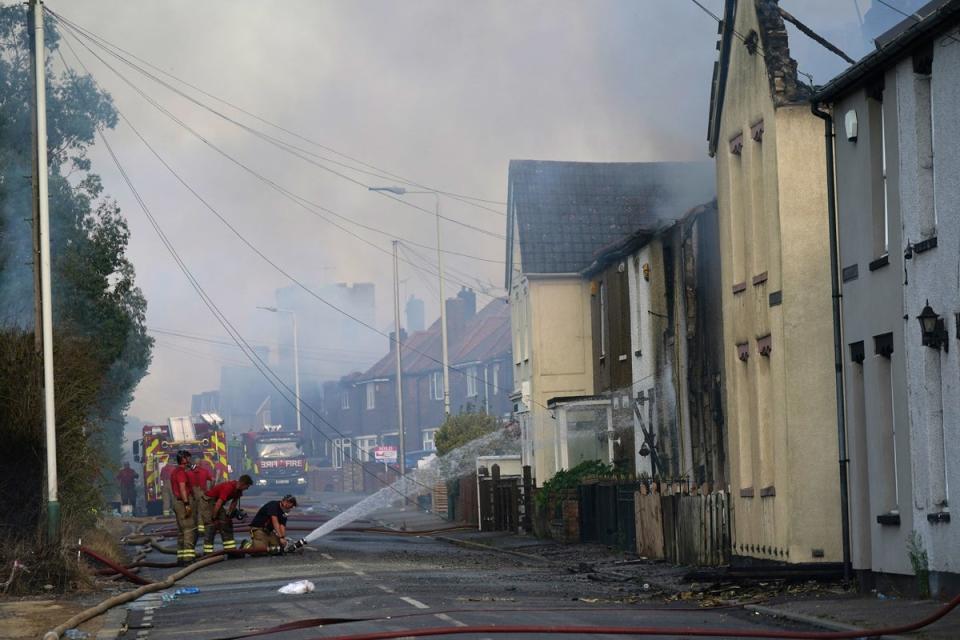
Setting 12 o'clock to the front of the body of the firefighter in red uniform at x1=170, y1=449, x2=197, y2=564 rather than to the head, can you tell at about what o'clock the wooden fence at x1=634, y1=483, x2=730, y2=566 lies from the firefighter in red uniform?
The wooden fence is roughly at 1 o'clock from the firefighter in red uniform.

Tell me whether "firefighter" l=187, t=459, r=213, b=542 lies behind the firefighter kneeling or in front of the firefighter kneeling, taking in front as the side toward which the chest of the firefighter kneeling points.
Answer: behind

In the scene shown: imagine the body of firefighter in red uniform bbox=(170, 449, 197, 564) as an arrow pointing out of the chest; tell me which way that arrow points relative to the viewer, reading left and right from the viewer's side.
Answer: facing to the right of the viewer

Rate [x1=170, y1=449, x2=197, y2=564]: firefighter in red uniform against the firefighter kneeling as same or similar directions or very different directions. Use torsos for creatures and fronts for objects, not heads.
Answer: same or similar directions

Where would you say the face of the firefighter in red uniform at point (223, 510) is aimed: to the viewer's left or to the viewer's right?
to the viewer's right

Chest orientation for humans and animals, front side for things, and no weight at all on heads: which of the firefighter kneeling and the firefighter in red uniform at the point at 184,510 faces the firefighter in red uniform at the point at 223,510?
the firefighter in red uniform at the point at 184,510

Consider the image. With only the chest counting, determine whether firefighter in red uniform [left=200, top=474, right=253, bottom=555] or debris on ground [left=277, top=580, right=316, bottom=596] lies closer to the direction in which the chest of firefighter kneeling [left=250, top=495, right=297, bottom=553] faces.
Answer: the debris on ground

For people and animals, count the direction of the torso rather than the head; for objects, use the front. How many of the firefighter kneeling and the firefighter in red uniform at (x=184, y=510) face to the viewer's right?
2

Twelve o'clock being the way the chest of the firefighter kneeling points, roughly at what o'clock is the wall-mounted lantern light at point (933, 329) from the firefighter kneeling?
The wall-mounted lantern light is roughly at 2 o'clock from the firefighter kneeling.

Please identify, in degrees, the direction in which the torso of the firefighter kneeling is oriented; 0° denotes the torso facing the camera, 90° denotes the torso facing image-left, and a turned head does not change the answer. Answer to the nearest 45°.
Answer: approximately 270°

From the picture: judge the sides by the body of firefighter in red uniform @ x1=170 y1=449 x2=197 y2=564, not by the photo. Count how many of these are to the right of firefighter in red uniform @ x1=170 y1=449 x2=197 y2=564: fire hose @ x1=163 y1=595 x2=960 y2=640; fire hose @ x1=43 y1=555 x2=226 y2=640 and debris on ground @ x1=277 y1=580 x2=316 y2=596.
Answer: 3

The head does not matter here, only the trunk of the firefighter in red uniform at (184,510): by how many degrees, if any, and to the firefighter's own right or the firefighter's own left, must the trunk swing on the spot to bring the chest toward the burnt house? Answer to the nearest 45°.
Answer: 0° — they already face it

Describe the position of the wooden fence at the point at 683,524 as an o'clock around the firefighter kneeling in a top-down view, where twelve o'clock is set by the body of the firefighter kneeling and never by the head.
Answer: The wooden fence is roughly at 1 o'clock from the firefighter kneeling.
